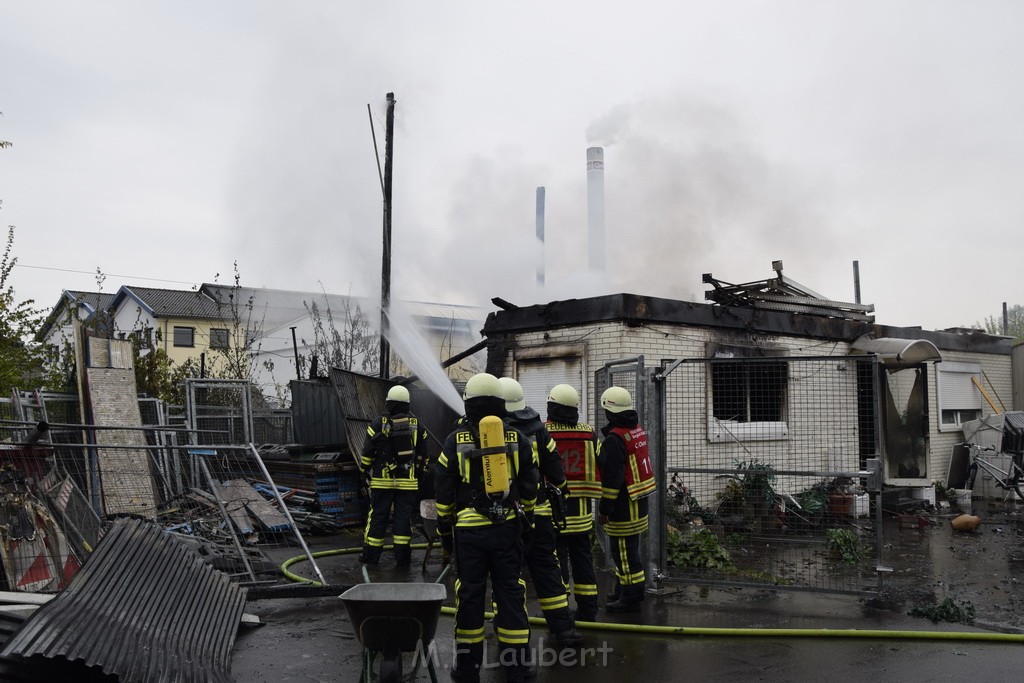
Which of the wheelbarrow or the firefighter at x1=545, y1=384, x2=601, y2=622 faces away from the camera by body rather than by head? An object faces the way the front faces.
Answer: the firefighter

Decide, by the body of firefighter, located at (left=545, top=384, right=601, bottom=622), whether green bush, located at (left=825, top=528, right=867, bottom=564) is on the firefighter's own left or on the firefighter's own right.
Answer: on the firefighter's own right

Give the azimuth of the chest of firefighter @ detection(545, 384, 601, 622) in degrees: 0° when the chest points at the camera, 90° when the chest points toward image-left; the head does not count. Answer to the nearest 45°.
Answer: approximately 180°

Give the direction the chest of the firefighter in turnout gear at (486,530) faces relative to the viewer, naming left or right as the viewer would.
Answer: facing away from the viewer

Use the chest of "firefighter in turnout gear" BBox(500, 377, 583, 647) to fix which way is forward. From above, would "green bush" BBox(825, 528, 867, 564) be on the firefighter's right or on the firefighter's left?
on the firefighter's right

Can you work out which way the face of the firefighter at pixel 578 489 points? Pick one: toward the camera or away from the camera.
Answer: away from the camera

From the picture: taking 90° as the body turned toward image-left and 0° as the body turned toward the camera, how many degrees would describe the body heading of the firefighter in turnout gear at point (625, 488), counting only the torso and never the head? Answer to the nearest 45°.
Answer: approximately 135°

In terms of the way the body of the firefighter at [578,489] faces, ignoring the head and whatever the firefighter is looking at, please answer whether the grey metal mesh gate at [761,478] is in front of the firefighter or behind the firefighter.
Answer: in front

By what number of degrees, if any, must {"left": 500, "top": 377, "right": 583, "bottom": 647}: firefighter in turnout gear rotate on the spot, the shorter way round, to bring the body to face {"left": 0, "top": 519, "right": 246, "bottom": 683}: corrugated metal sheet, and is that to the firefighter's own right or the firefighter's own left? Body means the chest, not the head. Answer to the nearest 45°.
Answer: approximately 45° to the firefighter's own left

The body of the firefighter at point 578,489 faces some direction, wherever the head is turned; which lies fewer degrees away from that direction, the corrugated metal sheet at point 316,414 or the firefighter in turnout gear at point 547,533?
the corrugated metal sheet
